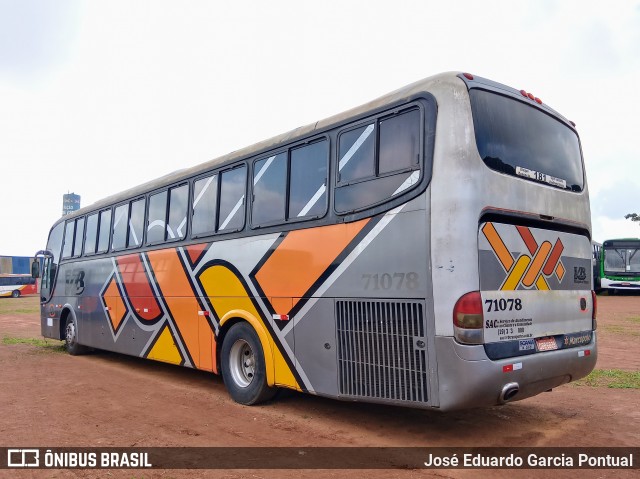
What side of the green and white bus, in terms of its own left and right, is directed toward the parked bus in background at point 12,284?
right

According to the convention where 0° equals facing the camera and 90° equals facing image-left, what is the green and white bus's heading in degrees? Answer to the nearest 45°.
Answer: approximately 0°
